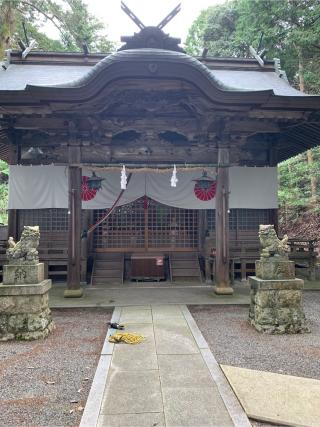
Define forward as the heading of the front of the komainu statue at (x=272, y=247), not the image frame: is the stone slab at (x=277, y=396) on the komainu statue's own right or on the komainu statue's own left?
on the komainu statue's own left

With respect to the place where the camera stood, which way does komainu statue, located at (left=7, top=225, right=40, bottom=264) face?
facing to the right of the viewer

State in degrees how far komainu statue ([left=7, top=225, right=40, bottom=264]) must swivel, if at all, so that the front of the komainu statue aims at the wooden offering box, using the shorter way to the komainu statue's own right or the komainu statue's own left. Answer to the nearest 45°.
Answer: approximately 45° to the komainu statue's own left

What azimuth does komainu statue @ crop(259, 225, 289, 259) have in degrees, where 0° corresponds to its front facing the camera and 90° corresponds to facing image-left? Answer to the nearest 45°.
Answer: approximately 90°

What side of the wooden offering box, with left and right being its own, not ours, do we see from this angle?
front

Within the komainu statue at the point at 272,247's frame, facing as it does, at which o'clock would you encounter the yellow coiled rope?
The yellow coiled rope is roughly at 11 o'clock from the komainu statue.

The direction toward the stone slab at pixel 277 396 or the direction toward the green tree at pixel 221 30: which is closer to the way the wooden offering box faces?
the stone slab

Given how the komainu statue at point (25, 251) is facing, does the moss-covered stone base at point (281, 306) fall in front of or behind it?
in front

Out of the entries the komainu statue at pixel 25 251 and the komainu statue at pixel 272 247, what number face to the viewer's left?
1

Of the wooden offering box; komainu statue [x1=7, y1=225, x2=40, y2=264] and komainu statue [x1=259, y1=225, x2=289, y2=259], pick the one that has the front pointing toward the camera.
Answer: the wooden offering box
